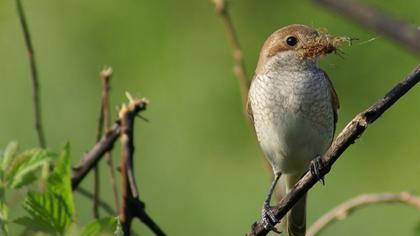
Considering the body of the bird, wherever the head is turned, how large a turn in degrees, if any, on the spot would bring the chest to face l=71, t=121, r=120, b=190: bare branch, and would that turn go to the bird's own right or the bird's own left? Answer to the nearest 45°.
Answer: approximately 45° to the bird's own right

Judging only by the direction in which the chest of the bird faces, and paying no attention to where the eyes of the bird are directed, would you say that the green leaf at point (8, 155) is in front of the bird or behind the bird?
in front

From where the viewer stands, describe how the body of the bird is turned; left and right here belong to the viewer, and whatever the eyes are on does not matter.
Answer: facing the viewer

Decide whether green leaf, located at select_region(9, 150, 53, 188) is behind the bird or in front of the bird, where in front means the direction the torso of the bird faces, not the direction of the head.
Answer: in front

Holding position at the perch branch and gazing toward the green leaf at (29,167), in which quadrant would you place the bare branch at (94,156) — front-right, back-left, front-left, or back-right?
front-right
